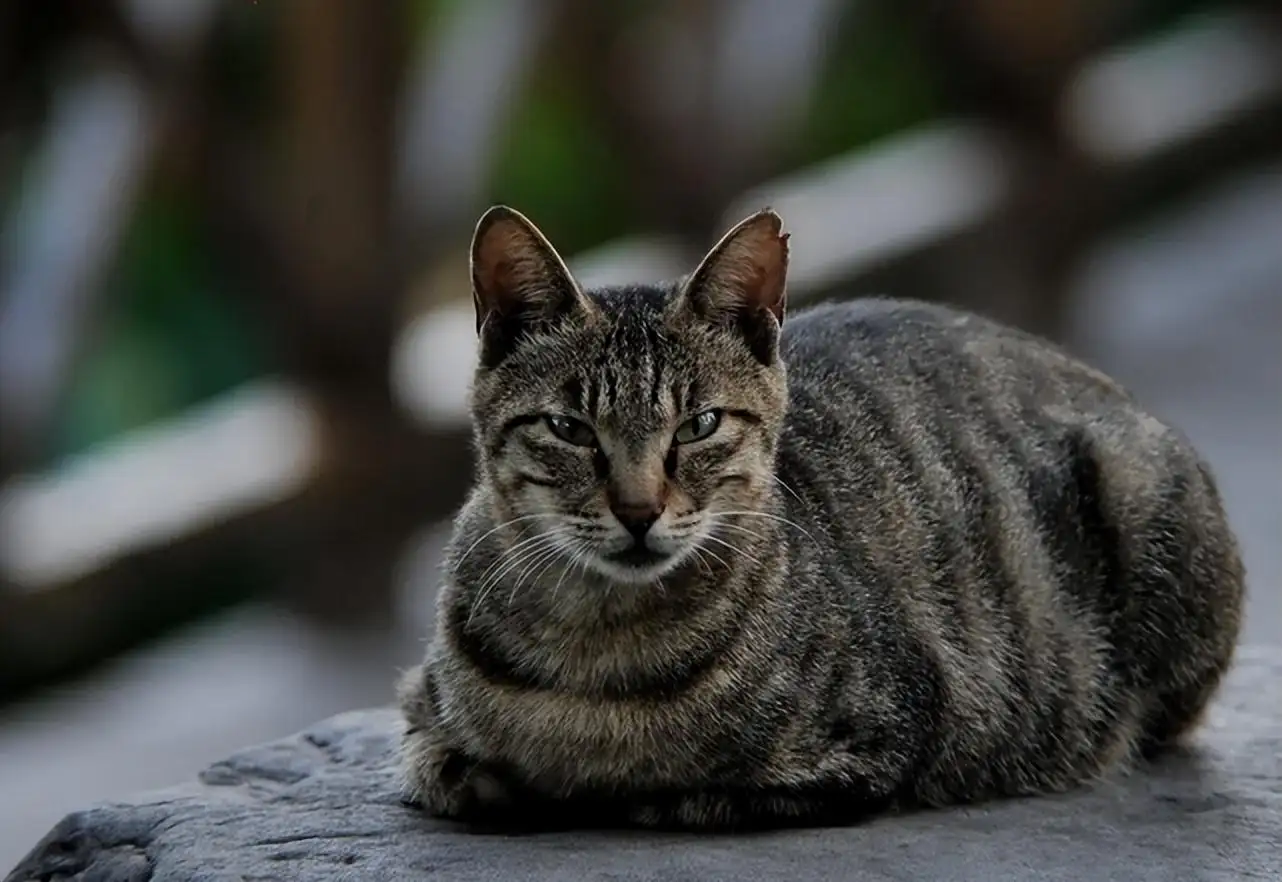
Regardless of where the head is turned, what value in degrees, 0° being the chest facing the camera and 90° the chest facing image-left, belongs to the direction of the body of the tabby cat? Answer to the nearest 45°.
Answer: approximately 45°
